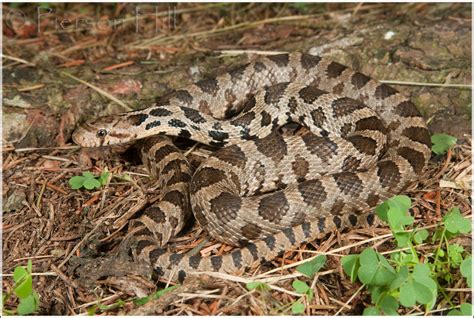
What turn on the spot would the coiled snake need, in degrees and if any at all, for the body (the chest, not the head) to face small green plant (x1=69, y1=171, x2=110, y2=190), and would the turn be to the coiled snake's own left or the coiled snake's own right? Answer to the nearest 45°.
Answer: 0° — it already faces it

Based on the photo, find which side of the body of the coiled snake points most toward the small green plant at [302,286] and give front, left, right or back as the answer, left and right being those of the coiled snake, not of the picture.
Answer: left

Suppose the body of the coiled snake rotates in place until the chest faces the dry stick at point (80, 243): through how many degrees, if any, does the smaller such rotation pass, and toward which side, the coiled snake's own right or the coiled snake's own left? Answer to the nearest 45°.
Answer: approximately 45° to the coiled snake's own left

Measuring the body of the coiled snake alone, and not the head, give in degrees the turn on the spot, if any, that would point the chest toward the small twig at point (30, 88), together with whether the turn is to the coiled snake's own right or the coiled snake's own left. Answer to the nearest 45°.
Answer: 0° — it already faces it

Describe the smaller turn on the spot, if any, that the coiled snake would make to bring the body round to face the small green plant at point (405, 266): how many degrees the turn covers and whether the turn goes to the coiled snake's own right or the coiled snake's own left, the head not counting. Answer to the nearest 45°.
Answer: approximately 135° to the coiled snake's own left

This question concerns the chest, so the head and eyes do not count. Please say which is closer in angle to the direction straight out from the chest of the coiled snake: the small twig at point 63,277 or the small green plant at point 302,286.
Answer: the small twig

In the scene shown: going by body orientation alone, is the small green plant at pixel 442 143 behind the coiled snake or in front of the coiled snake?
behind

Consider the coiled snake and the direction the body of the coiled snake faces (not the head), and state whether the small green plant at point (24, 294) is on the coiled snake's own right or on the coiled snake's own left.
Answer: on the coiled snake's own left

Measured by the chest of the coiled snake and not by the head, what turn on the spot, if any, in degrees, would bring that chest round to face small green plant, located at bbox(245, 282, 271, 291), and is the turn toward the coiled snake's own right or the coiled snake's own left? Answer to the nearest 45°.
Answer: approximately 90° to the coiled snake's own left

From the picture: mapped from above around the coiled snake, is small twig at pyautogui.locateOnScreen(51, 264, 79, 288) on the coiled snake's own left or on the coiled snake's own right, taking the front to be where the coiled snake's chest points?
on the coiled snake's own left

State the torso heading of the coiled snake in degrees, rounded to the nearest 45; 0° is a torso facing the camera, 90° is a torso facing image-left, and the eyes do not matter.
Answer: approximately 90°

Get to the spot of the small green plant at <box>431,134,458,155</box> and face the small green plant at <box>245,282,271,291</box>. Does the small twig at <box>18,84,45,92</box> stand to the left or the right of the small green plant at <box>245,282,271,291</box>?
right

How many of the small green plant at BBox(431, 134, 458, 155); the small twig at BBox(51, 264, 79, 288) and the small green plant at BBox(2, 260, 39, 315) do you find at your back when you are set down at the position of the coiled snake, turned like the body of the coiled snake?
1
